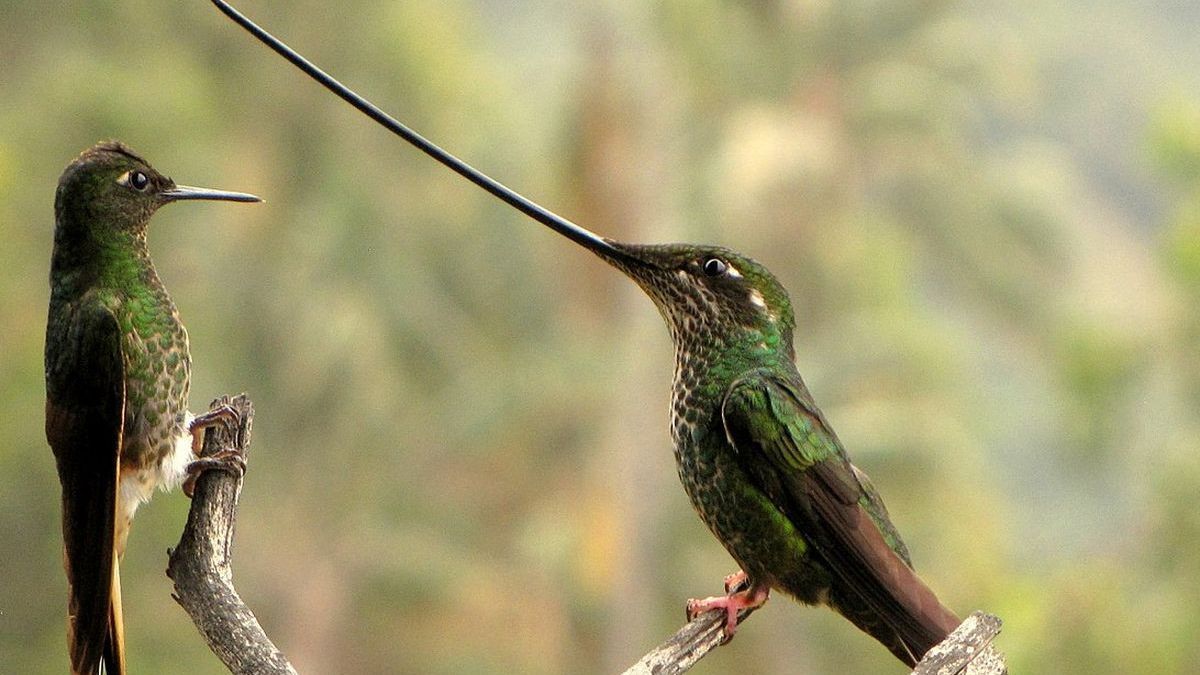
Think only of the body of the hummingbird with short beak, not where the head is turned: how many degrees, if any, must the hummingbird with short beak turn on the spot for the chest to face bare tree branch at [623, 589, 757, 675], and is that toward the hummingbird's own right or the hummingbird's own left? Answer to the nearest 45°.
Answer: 0° — it already faces it

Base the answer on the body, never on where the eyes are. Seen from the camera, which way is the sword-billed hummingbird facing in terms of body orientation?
to the viewer's left

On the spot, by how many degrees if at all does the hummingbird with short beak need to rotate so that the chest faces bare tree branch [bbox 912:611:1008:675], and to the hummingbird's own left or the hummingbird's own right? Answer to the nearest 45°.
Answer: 0° — it already faces it

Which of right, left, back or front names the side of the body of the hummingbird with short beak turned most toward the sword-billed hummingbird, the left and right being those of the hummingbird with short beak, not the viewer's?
front

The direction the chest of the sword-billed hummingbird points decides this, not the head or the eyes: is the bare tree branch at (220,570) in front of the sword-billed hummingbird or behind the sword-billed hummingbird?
in front

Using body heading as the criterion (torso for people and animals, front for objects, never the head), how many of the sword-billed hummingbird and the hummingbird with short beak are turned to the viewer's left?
1

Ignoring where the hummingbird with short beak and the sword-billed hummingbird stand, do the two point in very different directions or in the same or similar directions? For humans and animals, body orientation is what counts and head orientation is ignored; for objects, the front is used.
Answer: very different directions

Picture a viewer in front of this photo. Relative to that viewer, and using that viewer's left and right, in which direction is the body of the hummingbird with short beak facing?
facing to the right of the viewer

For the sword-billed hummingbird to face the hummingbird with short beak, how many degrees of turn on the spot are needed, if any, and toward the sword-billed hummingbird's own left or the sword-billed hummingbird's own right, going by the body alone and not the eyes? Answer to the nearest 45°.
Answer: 0° — it already faces it
